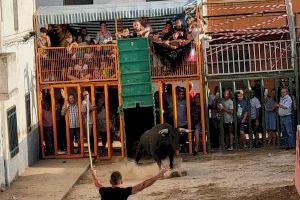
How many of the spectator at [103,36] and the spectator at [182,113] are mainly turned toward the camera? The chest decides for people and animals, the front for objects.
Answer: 2

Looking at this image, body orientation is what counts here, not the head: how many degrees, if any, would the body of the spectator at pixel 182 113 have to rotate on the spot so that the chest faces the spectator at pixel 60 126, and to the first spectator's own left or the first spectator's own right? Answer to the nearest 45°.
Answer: approximately 90° to the first spectator's own right

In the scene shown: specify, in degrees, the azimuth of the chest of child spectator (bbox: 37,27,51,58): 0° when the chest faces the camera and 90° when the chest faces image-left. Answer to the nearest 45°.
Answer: approximately 0°

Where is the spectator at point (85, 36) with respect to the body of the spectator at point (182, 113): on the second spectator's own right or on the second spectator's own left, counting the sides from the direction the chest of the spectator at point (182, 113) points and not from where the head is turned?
on the second spectator's own right

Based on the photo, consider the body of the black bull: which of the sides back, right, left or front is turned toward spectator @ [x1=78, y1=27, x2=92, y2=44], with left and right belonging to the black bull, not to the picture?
back

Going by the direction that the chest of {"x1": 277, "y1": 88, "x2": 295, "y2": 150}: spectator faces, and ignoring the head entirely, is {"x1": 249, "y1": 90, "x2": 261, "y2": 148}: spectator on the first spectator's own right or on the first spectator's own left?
on the first spectator's own right

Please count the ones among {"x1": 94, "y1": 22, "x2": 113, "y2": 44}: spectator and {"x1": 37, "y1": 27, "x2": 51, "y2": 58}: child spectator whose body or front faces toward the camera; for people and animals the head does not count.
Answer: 2
